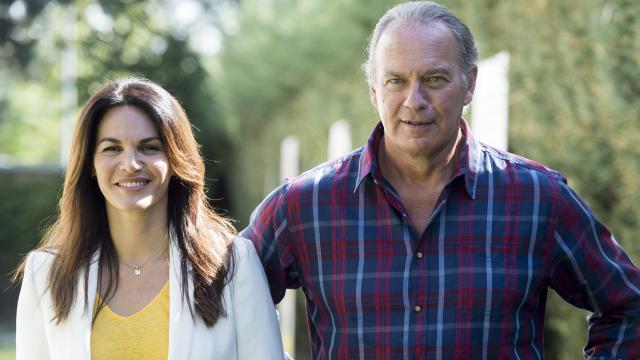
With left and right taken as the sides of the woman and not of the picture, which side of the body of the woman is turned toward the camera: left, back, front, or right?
front

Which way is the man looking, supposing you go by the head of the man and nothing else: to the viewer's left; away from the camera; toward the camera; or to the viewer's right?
toward the camera

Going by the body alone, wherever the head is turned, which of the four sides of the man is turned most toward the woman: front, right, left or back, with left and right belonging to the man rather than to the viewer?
right

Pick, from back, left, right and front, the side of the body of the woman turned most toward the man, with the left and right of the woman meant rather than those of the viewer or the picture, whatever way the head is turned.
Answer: left

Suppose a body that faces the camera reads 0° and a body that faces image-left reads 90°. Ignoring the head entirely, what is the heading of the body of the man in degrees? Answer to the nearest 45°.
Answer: approximately 0°

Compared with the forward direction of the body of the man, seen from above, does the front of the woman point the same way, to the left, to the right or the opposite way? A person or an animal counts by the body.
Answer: the same way

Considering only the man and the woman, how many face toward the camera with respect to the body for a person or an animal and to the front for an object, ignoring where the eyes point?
2

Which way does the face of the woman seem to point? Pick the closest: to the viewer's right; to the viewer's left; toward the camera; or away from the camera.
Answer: toward the camera
